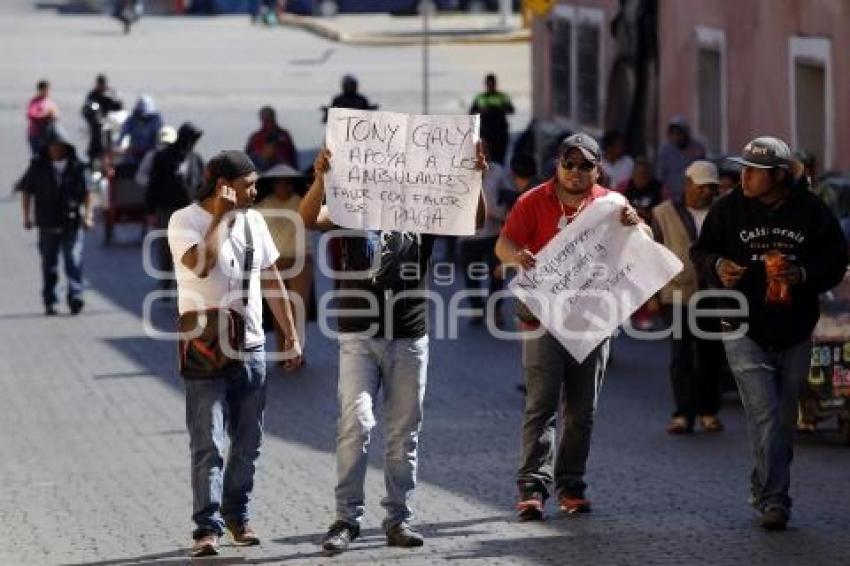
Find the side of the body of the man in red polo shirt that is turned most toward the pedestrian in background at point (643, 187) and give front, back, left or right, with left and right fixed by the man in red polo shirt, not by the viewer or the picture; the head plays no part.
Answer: back

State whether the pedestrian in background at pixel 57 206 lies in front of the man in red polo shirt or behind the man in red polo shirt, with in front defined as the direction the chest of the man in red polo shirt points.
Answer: behind

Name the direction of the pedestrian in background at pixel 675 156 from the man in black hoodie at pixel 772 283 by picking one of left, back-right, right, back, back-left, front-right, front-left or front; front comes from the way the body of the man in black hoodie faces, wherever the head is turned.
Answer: back

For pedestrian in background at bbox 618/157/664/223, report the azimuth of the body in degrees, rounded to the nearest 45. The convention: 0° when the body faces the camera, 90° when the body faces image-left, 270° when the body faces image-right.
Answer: approximately 0°
